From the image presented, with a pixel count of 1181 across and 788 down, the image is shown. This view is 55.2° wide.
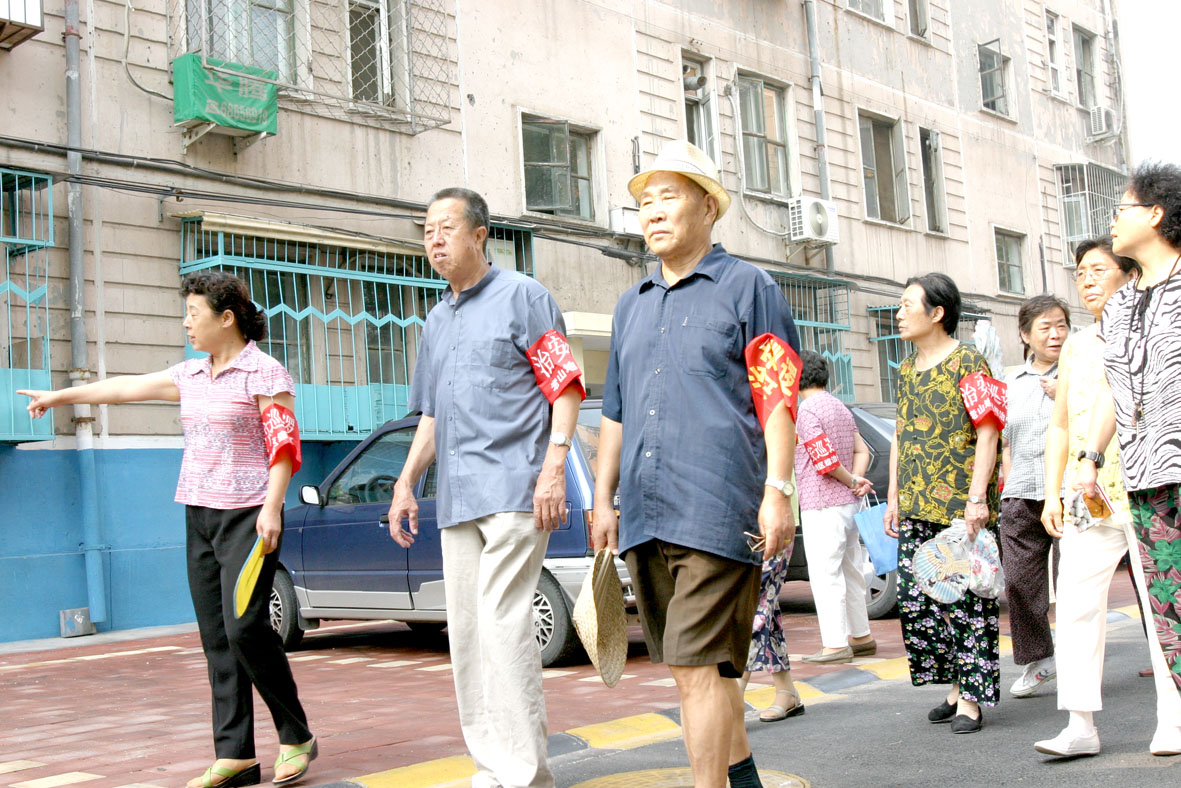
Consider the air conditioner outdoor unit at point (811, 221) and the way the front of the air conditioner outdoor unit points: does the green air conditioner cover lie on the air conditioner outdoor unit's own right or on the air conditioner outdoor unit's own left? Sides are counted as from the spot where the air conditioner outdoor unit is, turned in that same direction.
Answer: on the air conditioner outdoor unit's own right

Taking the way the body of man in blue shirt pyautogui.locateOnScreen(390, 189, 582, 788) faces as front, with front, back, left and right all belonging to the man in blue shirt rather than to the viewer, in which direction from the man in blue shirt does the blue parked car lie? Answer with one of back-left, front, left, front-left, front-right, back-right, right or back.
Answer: back-right

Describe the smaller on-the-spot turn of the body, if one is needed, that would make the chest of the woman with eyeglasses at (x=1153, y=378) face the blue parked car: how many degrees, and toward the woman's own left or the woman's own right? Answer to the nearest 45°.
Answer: approximately 90° to the woman's own right

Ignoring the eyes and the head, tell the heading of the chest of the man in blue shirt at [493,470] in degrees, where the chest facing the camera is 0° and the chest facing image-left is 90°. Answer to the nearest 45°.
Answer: approximately 45°

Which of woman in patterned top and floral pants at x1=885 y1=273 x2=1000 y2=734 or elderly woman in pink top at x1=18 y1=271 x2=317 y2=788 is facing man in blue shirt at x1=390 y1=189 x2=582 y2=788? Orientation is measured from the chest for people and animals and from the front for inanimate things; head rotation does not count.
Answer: the woman in patterned top and floral pants

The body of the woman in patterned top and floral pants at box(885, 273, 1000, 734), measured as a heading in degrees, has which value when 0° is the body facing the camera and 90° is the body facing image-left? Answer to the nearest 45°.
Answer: approximately 45°

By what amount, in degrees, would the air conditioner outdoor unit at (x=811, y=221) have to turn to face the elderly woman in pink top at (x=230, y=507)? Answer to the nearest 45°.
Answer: approximately 45° to its right

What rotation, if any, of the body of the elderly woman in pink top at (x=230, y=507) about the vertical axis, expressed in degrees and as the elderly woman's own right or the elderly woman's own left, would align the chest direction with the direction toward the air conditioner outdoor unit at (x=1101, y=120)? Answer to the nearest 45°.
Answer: approximately 180°

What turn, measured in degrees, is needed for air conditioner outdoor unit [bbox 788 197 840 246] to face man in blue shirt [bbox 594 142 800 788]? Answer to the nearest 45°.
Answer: approximately 45° to its right

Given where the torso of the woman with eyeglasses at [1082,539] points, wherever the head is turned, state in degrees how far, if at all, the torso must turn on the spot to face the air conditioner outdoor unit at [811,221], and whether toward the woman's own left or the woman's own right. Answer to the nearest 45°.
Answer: approximately 135° to the woman's own right

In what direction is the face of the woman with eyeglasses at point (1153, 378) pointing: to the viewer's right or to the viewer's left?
to the viewer's left

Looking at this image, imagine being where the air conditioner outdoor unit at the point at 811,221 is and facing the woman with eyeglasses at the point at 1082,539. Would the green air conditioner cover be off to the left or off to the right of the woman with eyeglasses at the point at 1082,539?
right
